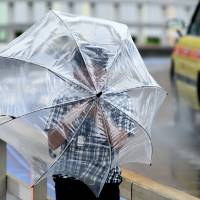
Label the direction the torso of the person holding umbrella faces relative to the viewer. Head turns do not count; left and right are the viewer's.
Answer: facing the viewer

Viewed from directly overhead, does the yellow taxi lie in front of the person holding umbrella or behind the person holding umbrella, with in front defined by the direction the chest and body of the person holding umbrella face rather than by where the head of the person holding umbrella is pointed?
behind
